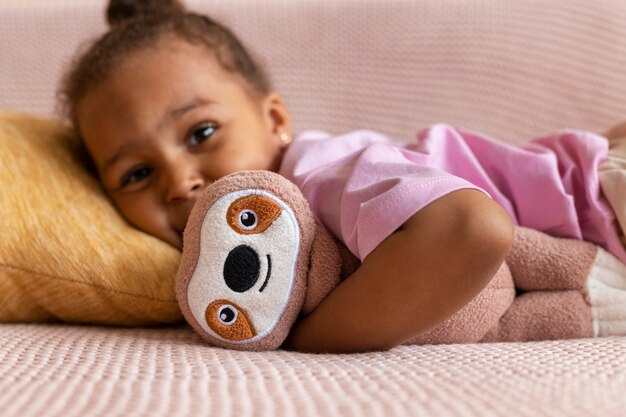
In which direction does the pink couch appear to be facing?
toward the camera
